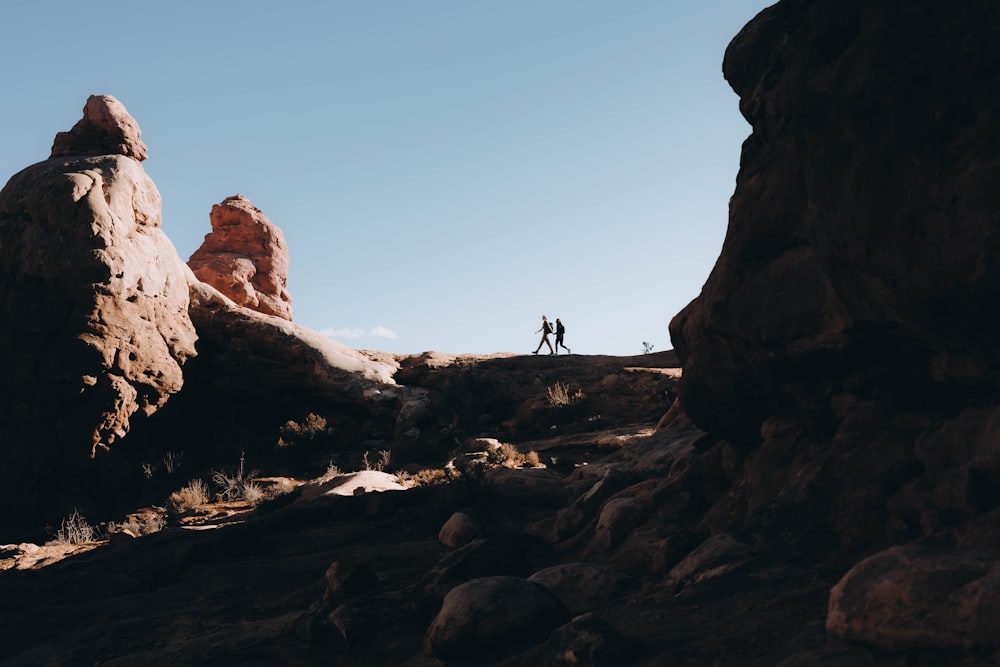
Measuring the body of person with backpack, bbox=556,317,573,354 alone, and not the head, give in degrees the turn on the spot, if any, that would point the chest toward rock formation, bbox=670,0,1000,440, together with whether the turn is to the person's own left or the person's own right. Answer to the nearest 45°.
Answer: approximately 90° to the person's own left

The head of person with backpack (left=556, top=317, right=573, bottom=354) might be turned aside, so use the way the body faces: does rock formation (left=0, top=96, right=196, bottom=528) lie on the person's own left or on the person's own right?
on the person's own left

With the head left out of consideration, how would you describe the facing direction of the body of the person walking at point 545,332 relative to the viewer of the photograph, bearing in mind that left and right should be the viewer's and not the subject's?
facing to the left of the viewer

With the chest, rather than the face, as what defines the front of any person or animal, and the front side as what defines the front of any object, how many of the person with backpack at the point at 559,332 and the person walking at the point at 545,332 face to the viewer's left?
2

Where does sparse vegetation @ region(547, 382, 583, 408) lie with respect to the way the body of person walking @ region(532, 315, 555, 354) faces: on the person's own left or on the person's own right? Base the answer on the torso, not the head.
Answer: on the person's own left

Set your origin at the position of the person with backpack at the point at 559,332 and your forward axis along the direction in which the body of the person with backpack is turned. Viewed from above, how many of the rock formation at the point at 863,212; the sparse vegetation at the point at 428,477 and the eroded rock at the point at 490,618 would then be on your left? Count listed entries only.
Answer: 3

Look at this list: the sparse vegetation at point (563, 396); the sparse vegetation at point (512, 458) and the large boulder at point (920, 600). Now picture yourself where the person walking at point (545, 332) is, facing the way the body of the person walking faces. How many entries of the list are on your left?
3

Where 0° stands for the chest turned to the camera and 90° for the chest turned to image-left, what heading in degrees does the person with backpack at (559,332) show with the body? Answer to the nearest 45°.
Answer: approximately 90°

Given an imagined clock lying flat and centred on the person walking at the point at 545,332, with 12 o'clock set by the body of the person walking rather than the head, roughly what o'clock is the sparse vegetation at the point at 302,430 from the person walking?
The sparse vegetation is roughly at 10 o'clock from the person walking.

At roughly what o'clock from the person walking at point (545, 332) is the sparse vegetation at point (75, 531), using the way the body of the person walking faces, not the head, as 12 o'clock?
The sparse vegetation is roughly at 10 o'clock from the person walking.

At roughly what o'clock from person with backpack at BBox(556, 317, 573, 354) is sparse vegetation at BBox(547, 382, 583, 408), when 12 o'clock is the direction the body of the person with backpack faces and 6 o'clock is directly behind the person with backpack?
The sparse vegetation is roughly at 9 o'clock from the person with backpack.

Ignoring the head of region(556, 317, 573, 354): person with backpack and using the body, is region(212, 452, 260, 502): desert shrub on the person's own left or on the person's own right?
on the person's own left

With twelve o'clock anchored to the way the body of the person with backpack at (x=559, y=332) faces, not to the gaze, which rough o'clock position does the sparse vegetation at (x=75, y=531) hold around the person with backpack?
The sparse vegetation is roughly at 10 o'clock from the person with backpack.
